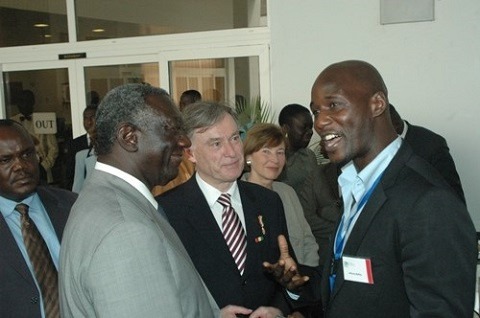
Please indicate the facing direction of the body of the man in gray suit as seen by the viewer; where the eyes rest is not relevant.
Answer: to the viewer's right

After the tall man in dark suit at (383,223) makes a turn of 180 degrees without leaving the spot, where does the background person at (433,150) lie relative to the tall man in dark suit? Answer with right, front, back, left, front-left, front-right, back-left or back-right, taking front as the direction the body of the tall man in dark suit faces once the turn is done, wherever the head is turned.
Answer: front-left

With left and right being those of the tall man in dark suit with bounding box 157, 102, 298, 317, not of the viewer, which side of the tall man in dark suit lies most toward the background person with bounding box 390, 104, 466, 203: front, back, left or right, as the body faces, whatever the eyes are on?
left

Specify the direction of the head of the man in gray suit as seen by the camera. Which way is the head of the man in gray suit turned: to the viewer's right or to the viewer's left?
to the viewer's right

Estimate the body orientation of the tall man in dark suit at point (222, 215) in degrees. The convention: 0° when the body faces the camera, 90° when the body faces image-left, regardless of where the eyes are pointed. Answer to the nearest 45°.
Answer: approximately 315°

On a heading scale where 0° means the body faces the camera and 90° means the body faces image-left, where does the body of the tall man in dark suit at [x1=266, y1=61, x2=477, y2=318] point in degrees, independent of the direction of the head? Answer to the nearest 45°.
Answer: approximately 45°

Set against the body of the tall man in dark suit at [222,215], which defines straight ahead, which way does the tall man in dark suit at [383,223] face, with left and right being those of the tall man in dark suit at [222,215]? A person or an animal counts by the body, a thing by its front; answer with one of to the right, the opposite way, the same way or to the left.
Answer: to the right

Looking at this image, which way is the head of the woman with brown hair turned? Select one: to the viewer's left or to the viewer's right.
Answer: to the viewer's right

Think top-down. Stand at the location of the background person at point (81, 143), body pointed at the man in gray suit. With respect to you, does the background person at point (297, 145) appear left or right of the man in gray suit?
left

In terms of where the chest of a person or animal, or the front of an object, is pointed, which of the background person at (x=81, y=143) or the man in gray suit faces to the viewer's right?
the man in gray suit
